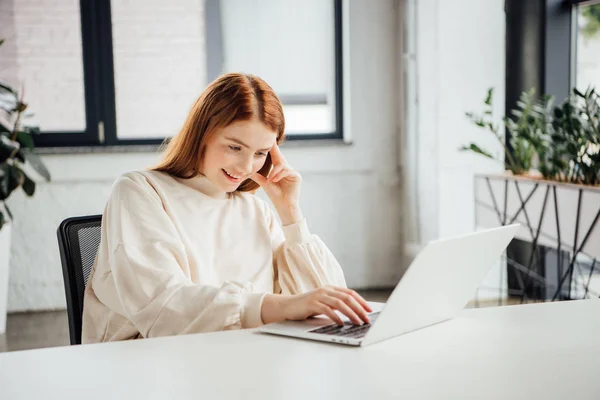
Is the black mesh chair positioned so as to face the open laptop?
yes

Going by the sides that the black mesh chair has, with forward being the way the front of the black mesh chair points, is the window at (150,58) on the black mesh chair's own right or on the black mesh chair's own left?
on the black mesh chair's own left

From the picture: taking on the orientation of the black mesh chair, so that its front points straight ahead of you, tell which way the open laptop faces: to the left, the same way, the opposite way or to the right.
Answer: the opposite way

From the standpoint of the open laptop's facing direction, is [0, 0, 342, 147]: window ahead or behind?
ahead

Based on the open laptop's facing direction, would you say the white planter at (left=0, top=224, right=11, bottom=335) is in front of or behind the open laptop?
in front

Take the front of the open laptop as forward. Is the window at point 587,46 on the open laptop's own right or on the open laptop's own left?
on the open laptop's own right

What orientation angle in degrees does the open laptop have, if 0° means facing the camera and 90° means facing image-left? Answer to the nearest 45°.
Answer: approximately 135°

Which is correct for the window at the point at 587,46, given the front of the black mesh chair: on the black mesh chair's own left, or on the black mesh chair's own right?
on the black mesh chair's own left

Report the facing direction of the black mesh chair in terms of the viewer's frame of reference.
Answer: facing the viewer and to the right of the viewer

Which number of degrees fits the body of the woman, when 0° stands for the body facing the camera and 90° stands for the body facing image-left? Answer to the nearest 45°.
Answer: approximately 315°

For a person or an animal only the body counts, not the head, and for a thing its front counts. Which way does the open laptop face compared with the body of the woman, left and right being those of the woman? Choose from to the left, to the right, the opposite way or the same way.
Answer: the opposite way
